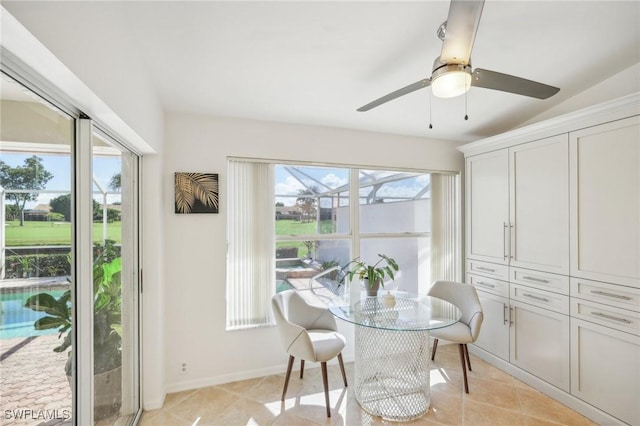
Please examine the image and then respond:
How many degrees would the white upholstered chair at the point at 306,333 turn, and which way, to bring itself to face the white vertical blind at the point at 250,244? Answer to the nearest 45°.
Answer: approximately 180°

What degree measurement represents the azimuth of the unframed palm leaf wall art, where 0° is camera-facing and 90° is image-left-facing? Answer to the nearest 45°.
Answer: approximately 0°

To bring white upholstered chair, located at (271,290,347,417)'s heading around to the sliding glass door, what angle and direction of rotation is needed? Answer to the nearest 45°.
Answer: approximately 90° to its right

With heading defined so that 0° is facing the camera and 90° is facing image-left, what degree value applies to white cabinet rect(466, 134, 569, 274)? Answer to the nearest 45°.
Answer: approximately 45°

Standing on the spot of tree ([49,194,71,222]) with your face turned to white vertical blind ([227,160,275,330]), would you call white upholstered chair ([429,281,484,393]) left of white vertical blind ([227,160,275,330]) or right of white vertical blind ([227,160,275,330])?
left

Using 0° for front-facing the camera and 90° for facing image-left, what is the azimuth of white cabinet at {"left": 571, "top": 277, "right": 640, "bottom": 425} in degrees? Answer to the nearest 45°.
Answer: approximately 45°

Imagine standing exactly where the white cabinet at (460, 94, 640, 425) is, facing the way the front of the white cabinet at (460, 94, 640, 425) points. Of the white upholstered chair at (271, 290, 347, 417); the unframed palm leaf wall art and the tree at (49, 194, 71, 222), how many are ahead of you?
3

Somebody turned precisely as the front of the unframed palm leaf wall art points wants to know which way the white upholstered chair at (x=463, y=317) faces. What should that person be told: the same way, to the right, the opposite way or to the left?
to the right

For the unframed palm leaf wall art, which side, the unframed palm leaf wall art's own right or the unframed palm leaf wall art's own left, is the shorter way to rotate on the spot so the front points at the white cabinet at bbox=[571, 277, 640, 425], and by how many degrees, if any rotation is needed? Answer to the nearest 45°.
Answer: approximately 45° to the unframed palm leaf wall art's own left
